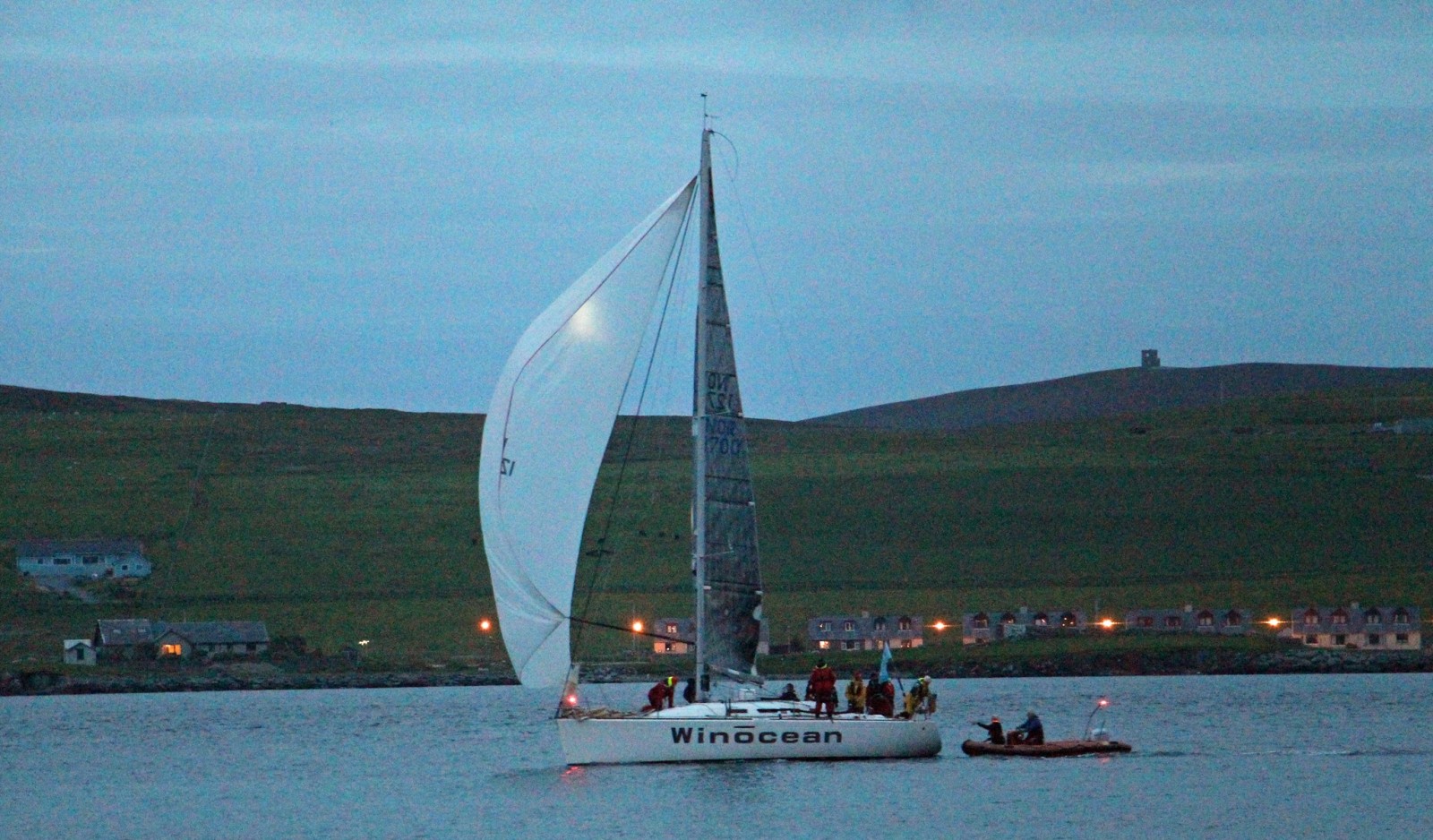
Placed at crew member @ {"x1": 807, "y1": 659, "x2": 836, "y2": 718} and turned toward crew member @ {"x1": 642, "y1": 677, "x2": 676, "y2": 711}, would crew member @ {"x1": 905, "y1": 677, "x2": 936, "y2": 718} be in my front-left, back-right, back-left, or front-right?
back-right

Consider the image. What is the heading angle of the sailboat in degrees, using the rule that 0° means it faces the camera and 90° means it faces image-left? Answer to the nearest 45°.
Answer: approximately 90°

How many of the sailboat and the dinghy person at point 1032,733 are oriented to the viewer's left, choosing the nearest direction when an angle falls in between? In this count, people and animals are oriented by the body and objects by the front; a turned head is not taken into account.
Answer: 2

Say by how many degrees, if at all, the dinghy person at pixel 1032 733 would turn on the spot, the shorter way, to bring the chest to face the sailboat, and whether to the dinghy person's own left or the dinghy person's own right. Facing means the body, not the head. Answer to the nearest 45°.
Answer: approximately 45° to the dinghy person's own left

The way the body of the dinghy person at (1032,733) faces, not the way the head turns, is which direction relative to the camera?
to the viewer's left

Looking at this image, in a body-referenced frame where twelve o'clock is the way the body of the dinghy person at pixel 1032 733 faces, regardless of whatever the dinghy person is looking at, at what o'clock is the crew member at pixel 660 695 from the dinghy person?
The crew member is roughly at 11 o'clock from the dinghy person.

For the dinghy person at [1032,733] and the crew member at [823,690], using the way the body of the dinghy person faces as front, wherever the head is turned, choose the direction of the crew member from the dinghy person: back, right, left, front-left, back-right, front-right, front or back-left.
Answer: front-left

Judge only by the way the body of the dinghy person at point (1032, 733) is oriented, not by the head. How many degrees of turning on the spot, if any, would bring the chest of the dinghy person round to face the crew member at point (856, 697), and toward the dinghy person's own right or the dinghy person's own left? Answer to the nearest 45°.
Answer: approximately 45° to the dinghy person's own left

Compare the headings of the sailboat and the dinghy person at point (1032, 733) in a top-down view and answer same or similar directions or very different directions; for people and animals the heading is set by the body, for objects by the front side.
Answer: same or similar directions
